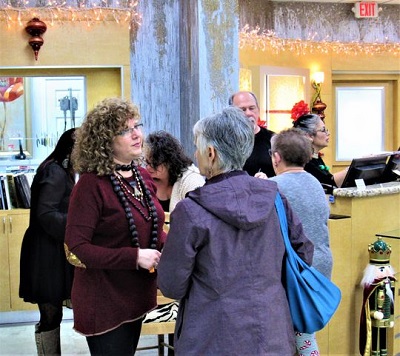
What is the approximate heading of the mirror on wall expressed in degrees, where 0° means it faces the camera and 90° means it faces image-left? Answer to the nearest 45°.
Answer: approximately 0°

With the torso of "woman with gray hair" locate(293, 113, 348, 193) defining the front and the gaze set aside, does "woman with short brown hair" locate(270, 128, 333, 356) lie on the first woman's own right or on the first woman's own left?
on the first woman's own right

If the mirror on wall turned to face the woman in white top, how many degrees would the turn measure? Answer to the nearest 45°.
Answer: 0° — it already faces them

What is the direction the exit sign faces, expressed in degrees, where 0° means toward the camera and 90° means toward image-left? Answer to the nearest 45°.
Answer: approximately 0°

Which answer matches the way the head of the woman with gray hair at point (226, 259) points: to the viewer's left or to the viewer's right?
to the viewer's left

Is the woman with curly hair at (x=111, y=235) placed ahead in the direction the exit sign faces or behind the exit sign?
ahead

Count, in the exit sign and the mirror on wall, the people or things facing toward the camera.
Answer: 2

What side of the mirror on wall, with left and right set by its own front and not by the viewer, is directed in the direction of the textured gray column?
left

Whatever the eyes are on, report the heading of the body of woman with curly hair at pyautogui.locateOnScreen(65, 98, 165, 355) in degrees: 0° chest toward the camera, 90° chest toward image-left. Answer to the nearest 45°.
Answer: approximately 315°
